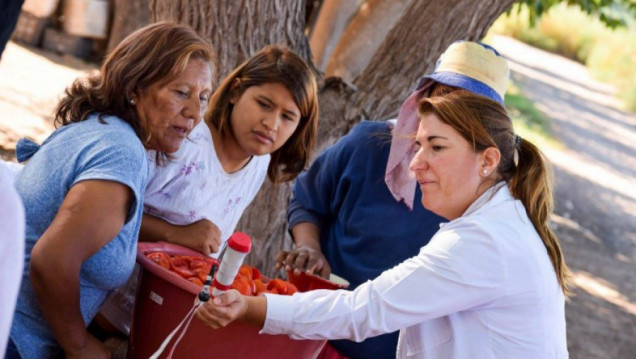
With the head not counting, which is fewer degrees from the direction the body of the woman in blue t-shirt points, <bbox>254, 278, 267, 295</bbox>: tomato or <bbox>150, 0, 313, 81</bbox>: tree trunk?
the tomato

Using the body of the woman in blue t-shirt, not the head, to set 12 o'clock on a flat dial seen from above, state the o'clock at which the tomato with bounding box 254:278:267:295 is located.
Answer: The tomato is roughly at 12 o'clock from the woman in blue t-shirt.

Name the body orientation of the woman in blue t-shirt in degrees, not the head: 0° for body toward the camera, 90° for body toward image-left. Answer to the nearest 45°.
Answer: approximately 270°

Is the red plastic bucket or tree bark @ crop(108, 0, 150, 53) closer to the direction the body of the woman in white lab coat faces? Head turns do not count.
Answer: the red plastic bucket

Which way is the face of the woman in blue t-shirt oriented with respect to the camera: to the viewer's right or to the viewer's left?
to the viewer's right

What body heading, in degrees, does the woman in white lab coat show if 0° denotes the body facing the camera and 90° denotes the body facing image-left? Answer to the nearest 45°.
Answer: approximately 90°

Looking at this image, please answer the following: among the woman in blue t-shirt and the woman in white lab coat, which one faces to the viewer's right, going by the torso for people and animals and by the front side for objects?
the woman in blue t-shirt

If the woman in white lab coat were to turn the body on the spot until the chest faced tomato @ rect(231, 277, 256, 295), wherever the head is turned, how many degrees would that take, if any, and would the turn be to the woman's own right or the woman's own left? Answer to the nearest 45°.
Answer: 0° — they already face it

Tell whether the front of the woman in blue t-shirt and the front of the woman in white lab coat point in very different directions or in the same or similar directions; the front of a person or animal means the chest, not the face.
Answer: very different directions

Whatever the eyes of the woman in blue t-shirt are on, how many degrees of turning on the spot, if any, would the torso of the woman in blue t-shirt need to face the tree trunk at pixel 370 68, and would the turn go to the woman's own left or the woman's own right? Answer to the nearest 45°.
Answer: approximately 45° to the woman's own left

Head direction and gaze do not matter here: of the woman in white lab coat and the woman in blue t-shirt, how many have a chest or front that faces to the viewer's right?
1
